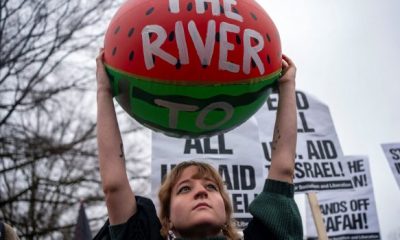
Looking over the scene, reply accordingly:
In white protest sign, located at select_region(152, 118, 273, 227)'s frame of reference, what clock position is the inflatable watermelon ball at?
The inflatable watermelon ball is roughly at 12 o'clock from the white protest sign.

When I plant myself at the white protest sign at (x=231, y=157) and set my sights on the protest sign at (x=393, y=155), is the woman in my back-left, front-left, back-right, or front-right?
back-right

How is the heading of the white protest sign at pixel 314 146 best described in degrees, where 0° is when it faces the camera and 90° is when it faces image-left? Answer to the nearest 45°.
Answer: approximately 0°

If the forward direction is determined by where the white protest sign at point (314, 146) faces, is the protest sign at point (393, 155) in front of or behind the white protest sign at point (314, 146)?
behind

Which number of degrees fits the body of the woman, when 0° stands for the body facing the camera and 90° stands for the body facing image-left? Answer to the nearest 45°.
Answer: approximately 0°
